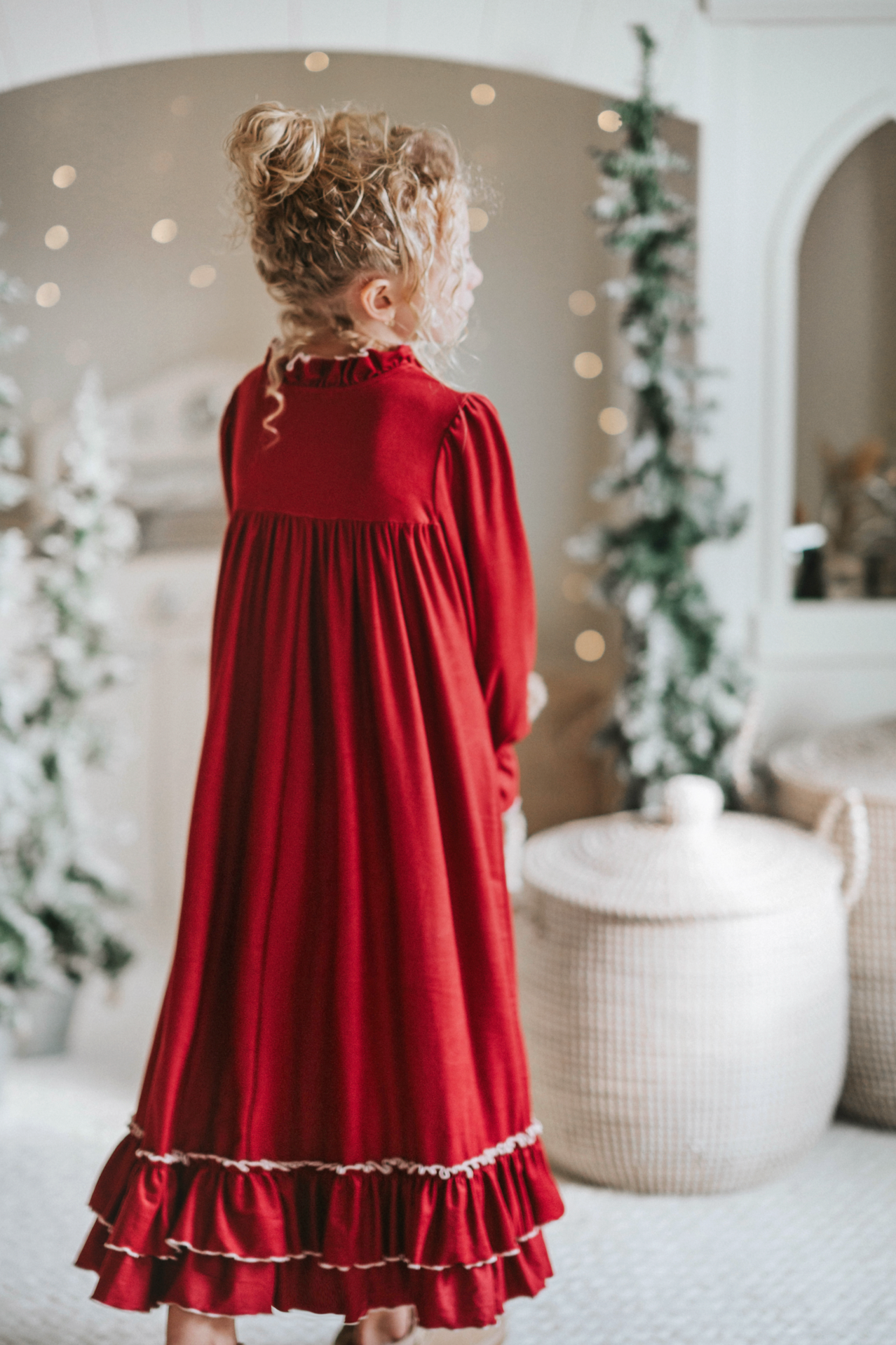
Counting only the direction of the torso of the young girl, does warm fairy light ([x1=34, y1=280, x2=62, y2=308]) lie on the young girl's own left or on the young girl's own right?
on the young girl's own left

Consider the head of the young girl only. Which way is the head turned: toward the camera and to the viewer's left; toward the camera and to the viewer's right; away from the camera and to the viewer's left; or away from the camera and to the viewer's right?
away from the camera and to the viewer's right

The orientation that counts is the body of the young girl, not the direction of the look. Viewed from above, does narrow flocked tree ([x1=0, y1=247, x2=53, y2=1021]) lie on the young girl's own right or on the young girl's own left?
on the young girl's own left

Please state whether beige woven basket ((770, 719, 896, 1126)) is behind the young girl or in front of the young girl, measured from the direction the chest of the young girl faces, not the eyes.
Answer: in front

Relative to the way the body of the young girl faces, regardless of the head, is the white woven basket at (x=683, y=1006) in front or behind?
in front

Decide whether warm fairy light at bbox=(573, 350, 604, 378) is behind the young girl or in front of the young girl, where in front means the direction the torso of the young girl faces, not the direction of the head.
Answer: in front

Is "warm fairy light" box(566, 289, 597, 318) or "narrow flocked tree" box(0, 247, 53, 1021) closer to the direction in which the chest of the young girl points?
the warm fairy light

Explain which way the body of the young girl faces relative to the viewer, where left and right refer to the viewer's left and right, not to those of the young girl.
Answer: facing away from the viewer and to the right of the viewer

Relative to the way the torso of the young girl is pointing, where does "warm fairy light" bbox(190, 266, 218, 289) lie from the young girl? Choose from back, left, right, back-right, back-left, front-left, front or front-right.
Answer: front-left

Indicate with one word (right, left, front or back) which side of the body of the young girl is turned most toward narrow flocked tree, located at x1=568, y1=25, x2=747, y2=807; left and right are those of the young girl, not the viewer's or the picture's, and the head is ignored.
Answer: front
